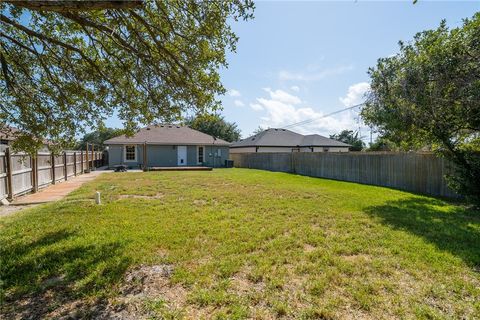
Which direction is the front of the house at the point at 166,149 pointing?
away from the camera

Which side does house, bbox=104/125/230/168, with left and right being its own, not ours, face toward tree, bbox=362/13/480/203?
back

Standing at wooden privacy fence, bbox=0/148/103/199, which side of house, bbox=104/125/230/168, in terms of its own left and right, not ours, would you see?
back

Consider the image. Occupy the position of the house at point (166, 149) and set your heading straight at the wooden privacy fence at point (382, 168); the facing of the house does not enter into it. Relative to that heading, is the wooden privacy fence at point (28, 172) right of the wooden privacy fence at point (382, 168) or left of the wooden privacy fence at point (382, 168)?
right

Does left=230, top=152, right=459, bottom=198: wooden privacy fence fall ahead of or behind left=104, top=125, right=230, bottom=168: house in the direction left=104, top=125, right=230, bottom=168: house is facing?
behind
